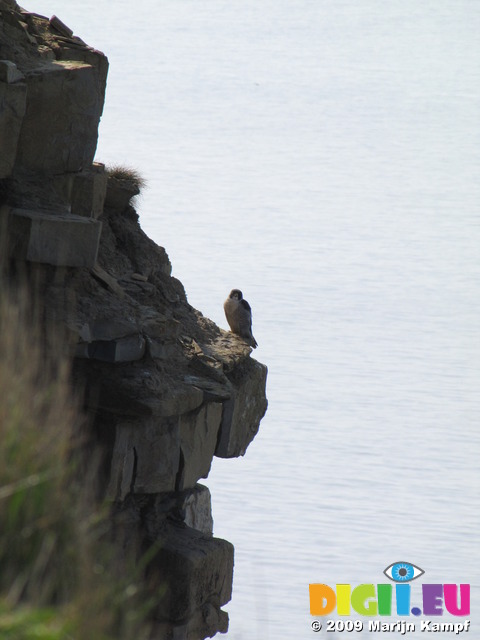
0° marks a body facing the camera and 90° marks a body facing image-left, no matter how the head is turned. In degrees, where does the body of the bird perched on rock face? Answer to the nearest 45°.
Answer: approximately 45°
